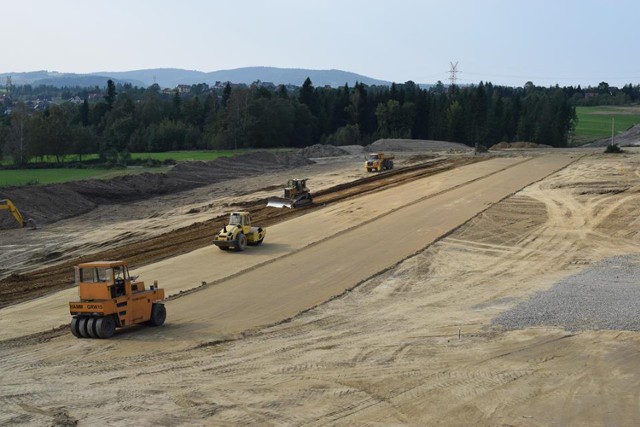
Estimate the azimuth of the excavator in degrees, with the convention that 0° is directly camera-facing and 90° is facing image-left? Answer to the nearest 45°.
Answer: approximately 270°

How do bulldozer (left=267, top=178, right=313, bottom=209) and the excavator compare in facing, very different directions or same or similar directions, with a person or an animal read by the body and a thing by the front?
very different directions

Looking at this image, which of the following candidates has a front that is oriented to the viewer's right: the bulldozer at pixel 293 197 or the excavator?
the excavator

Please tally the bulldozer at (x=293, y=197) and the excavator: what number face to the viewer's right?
1

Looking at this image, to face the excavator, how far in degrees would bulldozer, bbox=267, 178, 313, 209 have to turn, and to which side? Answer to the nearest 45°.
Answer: approximately 45° to its right

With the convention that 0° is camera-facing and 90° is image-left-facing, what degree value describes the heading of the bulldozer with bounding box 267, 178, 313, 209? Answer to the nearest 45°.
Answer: approximately 45°

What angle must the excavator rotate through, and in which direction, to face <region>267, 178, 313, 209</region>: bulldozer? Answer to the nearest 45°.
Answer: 0° — it already faces it
